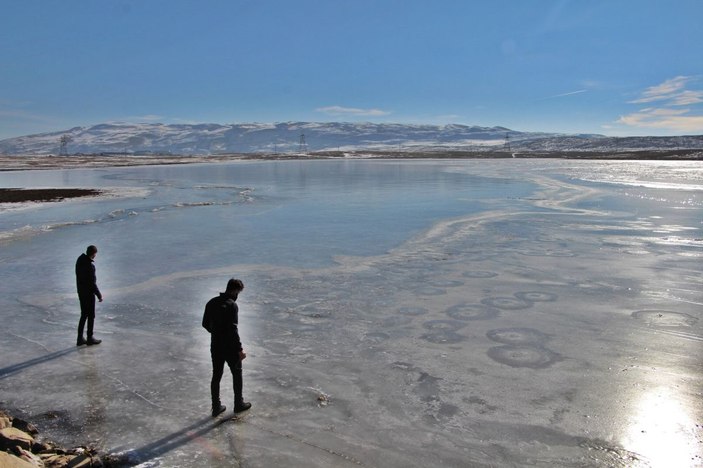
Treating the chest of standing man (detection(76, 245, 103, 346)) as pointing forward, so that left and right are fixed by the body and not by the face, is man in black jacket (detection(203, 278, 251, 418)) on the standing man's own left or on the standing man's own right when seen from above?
on the standing man's own right

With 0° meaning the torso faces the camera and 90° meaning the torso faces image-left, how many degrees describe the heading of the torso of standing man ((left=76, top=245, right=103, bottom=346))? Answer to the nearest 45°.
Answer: approximately 270°
